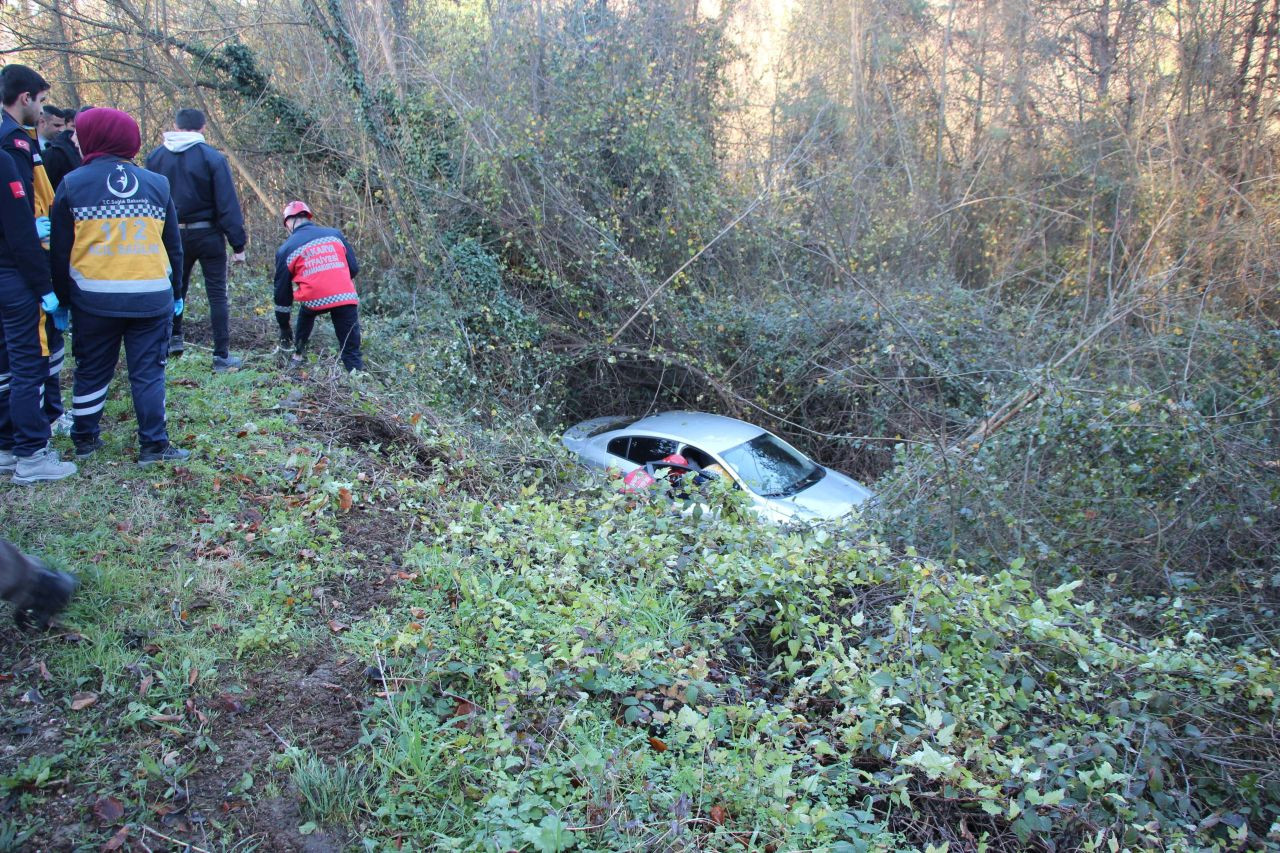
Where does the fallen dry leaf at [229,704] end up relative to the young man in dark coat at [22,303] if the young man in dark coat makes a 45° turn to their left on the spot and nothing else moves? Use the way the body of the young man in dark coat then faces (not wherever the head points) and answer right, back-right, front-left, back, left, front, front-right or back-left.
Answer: back-right

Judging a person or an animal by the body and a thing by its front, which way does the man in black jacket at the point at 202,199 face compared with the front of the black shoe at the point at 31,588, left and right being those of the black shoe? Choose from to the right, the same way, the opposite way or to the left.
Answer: to the left

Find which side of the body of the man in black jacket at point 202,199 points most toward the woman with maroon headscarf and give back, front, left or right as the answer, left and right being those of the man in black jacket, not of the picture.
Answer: back

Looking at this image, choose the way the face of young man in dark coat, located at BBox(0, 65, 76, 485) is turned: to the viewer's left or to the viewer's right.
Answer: to the viewer's right

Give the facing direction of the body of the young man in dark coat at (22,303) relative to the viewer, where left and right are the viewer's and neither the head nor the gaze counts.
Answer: facing to the right of the viewer

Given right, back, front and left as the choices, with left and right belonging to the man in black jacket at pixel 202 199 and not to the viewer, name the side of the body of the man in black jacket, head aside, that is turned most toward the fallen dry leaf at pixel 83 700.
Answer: back

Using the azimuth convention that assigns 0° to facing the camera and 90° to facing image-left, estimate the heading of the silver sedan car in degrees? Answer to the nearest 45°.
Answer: approximately 315°

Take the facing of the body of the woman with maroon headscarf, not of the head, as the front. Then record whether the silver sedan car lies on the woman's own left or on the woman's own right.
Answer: on the woman's own right

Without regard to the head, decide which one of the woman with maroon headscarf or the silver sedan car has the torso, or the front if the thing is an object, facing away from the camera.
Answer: the woman with maroon headscarf

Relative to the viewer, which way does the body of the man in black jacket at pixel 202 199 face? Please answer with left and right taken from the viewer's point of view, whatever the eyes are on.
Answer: facing away from the viewer

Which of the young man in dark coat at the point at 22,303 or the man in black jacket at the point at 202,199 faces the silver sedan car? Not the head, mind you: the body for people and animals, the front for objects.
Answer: the young man in dark coat

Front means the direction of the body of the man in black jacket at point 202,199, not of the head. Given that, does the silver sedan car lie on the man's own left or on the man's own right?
on the man's own right

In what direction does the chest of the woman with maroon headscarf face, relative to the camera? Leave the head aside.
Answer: away from the camera
